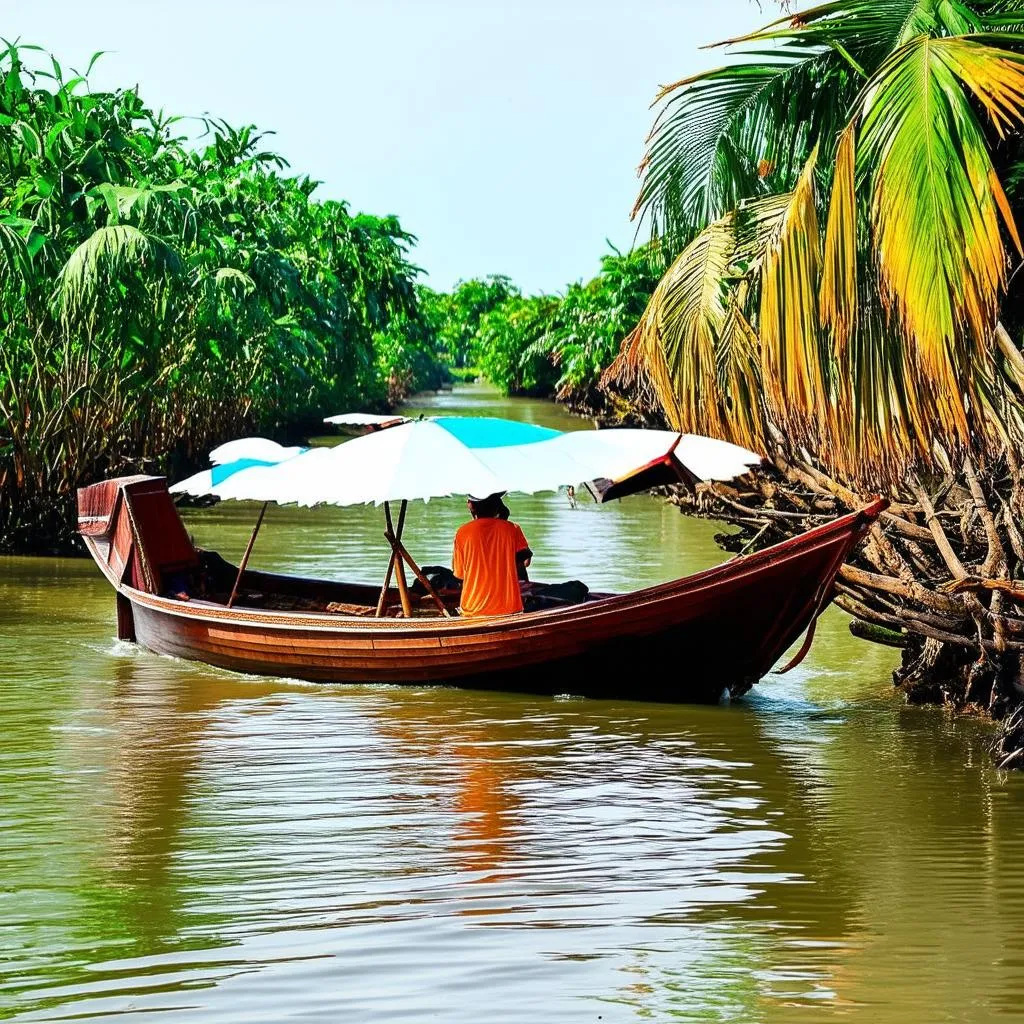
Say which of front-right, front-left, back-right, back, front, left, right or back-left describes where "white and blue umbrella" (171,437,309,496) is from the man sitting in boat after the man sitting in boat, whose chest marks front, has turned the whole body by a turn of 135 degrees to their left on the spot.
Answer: right

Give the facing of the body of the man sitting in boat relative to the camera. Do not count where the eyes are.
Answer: away from the camera

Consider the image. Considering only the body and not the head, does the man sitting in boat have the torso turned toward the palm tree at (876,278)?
no
